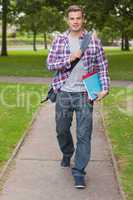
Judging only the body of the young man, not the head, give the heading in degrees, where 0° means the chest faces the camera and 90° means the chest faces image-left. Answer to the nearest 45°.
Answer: approximately 0°

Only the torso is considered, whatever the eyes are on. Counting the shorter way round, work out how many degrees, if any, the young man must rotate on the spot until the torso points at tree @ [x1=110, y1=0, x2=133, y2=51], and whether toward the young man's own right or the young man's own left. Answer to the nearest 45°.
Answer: approximately 180°
